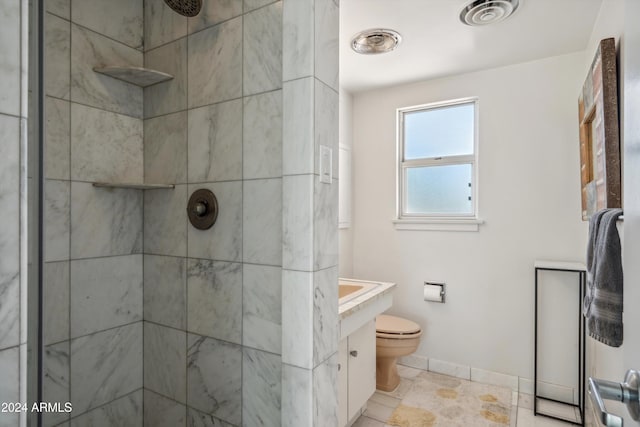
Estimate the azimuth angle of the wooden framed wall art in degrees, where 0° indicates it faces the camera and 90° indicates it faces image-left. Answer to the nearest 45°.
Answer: approximately 90°

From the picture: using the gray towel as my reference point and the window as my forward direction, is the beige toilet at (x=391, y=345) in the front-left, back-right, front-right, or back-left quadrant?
front-left

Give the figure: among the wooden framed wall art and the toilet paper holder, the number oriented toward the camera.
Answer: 1

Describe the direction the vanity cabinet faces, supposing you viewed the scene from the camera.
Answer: facing the viewer and to the right of the viewer

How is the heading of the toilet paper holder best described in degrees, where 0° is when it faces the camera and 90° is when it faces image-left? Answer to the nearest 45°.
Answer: approximately 0°

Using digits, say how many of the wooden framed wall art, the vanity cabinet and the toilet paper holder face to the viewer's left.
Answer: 1

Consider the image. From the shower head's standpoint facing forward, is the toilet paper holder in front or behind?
behind

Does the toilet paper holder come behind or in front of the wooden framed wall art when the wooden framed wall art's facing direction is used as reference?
in front

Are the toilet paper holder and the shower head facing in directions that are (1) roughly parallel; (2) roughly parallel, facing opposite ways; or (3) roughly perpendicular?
roughly parallel

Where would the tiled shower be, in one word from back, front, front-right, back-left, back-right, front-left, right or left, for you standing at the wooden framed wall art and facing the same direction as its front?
front-left
